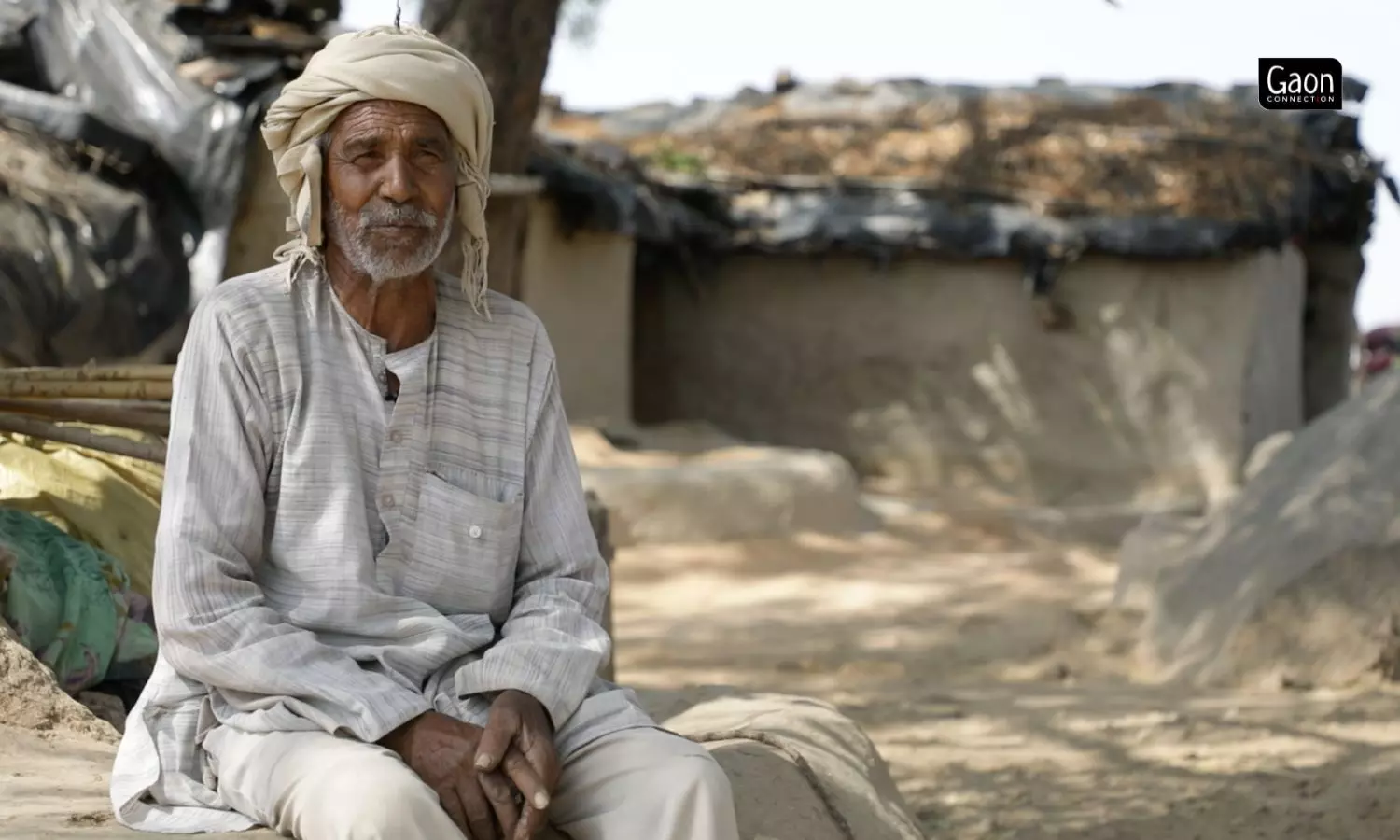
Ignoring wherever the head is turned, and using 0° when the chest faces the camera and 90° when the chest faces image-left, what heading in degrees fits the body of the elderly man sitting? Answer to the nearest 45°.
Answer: approximately 315°

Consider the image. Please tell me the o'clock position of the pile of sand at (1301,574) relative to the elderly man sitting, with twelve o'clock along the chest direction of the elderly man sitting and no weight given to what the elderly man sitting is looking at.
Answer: The pile of sand is roughly at 9 o'clock from the elderly man sitting.

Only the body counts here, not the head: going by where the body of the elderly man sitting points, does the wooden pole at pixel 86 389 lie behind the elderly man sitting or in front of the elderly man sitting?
behind

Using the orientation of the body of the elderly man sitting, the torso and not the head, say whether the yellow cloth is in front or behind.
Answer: behind
